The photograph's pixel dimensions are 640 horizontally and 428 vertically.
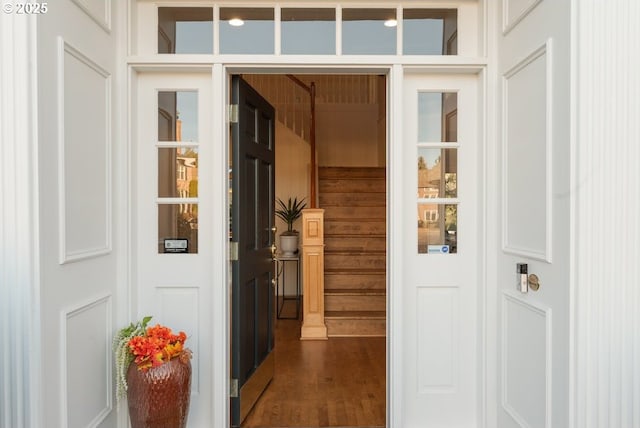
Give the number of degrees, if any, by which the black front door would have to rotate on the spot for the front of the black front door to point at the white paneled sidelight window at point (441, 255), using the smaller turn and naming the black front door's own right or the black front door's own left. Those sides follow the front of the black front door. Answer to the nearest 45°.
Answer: approximately 45° to the black front door's own right

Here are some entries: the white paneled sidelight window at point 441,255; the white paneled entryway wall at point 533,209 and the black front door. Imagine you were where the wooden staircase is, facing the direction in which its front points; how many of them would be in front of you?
3

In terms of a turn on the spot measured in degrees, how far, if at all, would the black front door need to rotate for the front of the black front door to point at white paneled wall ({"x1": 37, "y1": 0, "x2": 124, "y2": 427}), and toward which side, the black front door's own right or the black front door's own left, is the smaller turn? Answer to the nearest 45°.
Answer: approximately 135° to the black front door's own right

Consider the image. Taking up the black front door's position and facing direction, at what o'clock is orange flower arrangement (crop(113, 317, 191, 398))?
The orange flower arrangement is roughly at 4 o'clock from the black front door.

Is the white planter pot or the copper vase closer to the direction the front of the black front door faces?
the white planter pot

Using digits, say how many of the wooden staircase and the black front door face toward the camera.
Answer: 1

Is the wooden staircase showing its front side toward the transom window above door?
yes

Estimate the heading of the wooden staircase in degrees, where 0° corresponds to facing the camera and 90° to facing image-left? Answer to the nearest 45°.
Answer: approximately 0°

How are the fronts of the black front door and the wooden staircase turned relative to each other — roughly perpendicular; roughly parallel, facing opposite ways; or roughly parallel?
roughly perpendicular

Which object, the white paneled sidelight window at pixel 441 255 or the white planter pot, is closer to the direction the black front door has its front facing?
the white paneled sidelight window

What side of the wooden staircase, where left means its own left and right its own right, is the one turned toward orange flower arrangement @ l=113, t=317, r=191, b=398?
front

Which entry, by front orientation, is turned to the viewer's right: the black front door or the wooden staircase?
the black front door

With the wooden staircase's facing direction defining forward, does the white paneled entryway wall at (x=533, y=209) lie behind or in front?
in front

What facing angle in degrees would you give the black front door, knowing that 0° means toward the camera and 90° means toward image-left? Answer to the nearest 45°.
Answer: approximately 270°
